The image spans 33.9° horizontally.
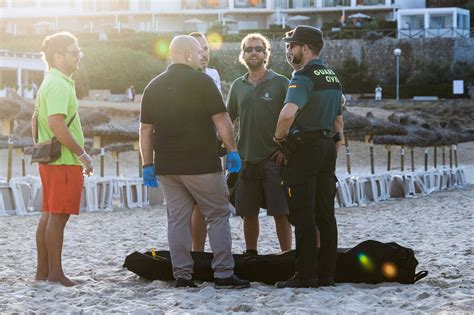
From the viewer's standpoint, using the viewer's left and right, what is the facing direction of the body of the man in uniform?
facing away from the viewer and to the left of the viewer

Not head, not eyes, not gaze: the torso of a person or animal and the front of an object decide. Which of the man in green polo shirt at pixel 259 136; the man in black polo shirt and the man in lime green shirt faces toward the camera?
the man in green polo shirt

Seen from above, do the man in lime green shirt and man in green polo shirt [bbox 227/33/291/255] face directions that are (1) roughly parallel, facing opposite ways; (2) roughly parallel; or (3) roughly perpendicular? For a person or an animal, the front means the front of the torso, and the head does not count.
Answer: roughly perpendicular

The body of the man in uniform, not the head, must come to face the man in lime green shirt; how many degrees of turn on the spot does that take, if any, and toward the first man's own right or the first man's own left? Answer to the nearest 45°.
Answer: approximately 45° to the first man's own left

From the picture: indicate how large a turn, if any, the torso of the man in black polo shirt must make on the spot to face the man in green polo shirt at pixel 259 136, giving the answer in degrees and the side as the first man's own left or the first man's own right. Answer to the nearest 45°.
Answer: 0° — they already face them

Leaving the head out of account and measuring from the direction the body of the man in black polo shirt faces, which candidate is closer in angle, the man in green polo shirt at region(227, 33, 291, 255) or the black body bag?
the man in green polo shirt

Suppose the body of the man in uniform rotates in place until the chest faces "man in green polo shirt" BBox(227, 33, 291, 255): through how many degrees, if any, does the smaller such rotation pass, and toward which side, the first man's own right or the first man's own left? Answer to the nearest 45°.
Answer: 0° — they already face them

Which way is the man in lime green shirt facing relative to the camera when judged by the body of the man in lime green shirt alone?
to the viewer's right

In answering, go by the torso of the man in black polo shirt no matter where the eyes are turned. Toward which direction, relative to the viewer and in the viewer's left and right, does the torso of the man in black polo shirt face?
facing away from the viewer and to the right of the viewer

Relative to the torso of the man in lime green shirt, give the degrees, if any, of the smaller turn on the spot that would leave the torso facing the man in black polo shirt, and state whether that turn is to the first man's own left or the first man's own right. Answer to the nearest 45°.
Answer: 0° — they already face them

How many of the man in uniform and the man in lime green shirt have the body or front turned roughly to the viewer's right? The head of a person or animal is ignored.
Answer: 1

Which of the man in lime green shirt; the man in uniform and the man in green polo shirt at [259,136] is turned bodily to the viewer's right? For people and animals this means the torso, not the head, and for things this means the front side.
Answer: the man in lime green shirt

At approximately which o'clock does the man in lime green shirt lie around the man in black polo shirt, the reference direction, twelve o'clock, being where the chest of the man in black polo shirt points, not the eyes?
The man in lime green shirt is roughly at 8 o'clock from the man in black polo shirt.

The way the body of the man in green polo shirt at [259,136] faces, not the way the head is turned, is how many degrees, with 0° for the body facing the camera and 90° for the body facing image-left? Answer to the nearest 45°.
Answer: approximately 0°

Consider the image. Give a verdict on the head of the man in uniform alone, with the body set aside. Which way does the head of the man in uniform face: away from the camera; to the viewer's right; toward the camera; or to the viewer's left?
to the viewer's left

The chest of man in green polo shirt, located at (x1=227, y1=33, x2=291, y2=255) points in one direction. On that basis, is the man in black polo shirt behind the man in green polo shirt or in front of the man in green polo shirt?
in front
